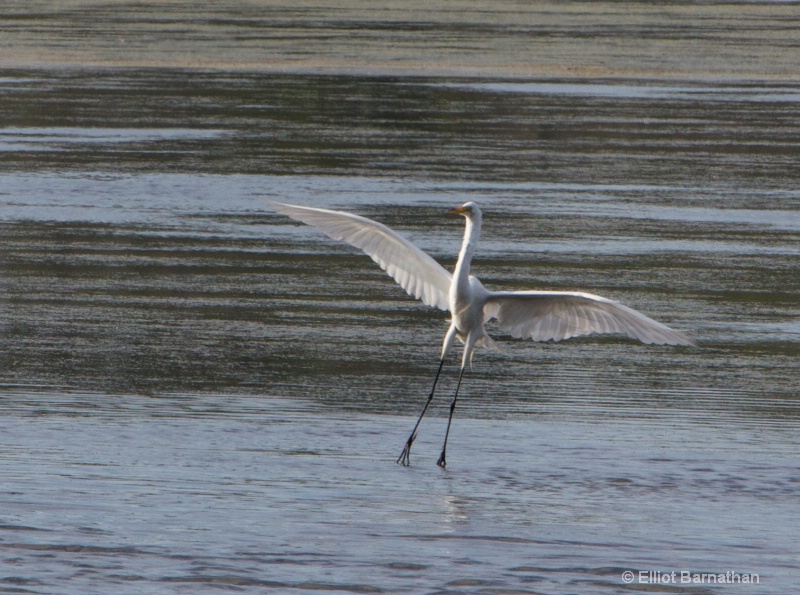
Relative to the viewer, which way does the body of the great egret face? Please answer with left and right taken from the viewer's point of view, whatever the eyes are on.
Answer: facing the viewer and to the left of the viewer
